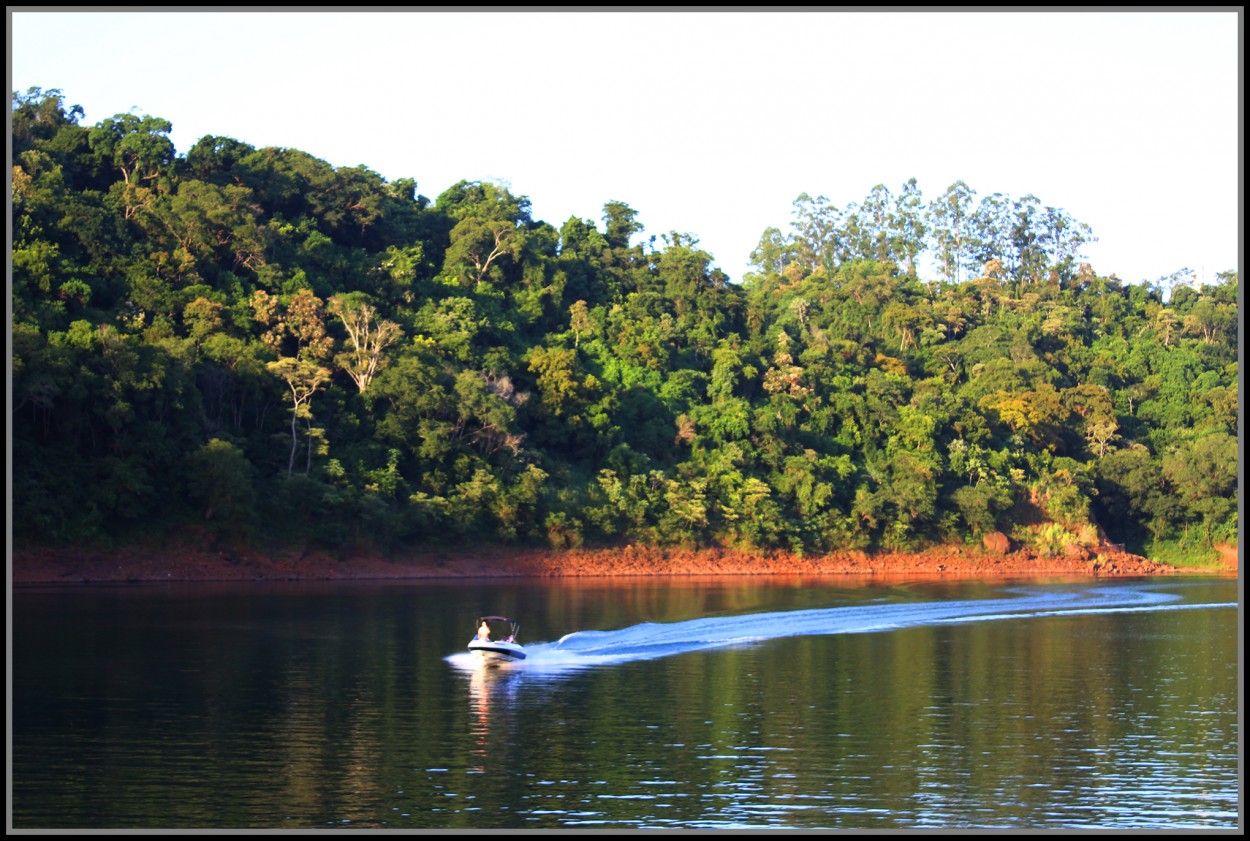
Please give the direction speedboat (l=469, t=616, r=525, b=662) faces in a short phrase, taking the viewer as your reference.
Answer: facing the viewer and to the left of the viewer
